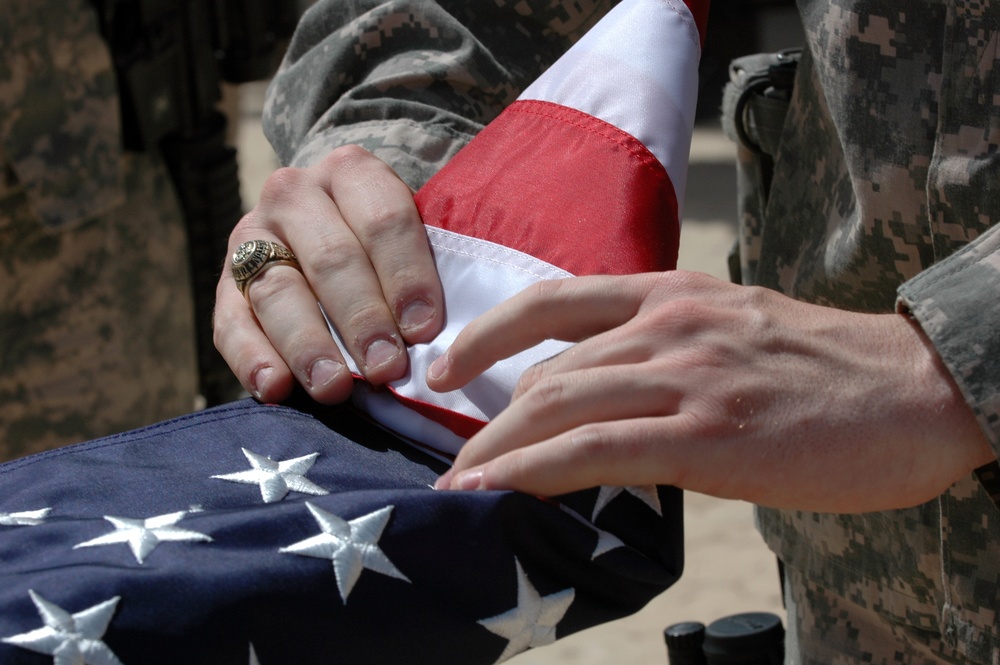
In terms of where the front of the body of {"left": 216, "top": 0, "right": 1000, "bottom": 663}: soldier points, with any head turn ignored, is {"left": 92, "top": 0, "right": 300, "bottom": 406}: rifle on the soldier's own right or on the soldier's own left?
on the soldier's own right

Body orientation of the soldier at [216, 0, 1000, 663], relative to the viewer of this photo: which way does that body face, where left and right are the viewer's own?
facing to the left of the viewer

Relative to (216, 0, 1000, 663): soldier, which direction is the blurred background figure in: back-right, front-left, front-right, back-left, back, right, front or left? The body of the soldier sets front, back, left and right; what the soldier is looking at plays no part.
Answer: front-right
